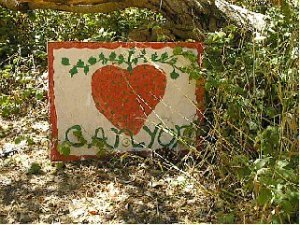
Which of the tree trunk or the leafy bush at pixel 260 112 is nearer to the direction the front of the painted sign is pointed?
the leafy bush

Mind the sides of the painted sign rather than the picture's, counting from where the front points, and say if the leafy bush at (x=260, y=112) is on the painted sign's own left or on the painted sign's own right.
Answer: on the painted sign's own left

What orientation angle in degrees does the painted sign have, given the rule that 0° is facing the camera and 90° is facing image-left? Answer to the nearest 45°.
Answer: approximately 0°

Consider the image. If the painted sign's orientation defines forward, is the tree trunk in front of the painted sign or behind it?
behind
